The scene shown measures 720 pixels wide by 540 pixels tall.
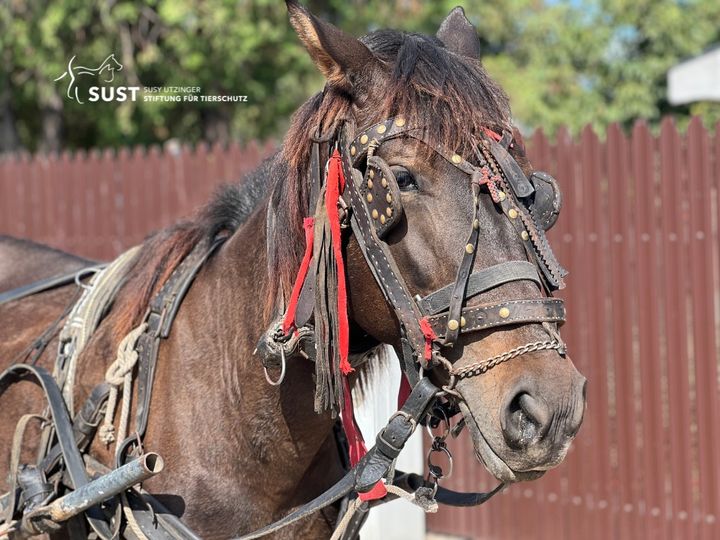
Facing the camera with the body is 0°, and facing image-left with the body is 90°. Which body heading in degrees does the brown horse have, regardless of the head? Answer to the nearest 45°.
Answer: approximately 315°
